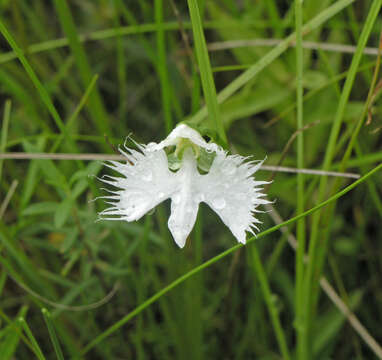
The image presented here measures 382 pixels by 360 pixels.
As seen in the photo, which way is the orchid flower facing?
toward the camera
